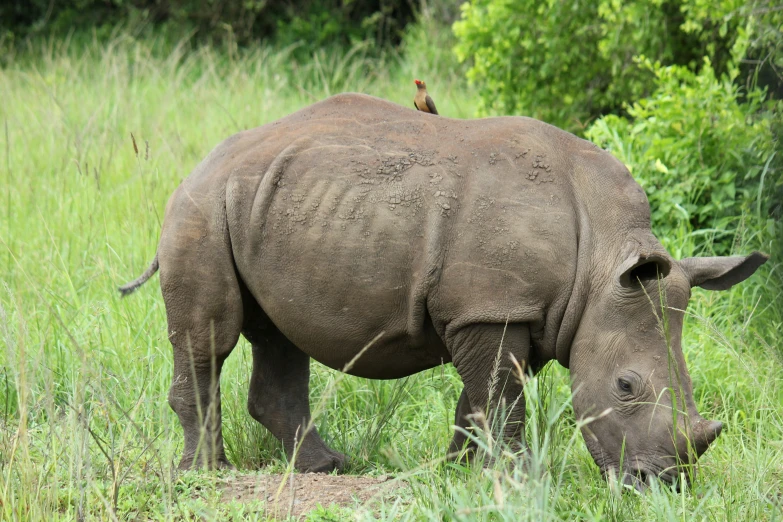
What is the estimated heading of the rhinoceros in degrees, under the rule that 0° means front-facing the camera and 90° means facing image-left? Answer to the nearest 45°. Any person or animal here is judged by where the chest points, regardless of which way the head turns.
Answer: approximately 270°

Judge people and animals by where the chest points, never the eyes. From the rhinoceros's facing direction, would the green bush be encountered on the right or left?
on its left

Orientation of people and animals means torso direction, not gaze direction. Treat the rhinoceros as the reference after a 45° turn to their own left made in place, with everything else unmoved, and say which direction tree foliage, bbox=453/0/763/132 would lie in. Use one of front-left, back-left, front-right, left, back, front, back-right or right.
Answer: front-left
